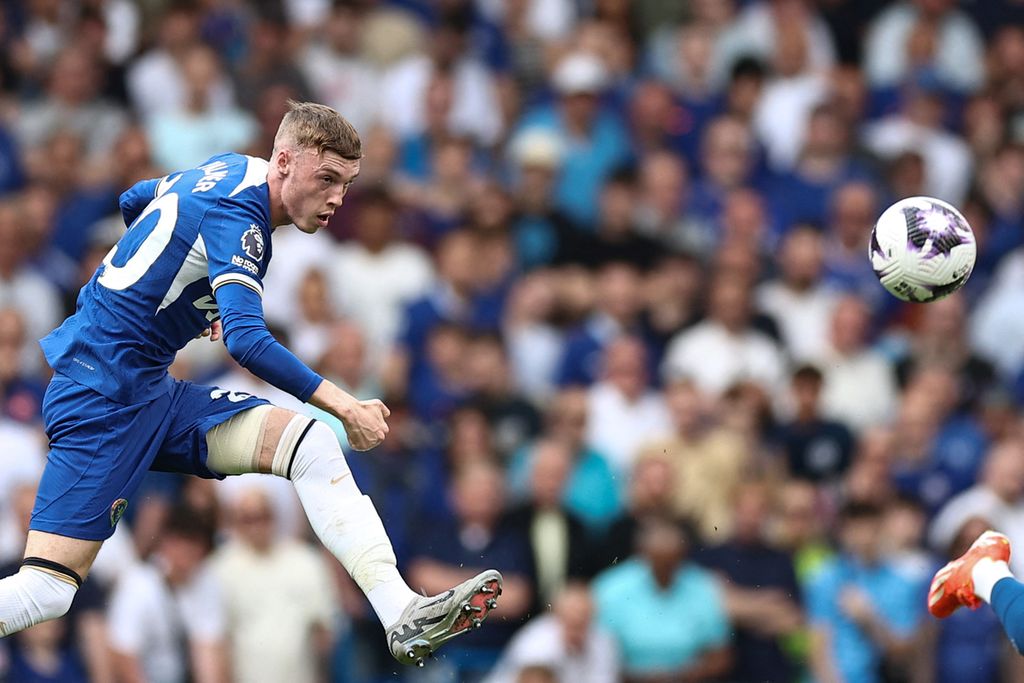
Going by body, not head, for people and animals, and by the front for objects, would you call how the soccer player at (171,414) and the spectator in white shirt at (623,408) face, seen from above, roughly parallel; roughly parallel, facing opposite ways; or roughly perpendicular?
roughly perpendicular

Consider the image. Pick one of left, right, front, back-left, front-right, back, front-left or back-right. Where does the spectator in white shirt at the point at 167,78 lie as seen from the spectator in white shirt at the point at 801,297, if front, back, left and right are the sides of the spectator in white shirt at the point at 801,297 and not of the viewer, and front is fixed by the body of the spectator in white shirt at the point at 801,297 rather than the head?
right

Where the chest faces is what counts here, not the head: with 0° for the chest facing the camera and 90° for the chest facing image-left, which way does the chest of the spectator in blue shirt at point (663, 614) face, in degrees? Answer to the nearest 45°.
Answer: approximately 0°

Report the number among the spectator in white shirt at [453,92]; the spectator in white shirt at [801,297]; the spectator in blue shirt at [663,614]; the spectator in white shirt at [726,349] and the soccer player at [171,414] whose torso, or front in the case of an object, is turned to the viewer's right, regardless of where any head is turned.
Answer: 1

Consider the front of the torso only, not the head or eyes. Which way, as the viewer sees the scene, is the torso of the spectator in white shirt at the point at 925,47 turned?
toward the camera

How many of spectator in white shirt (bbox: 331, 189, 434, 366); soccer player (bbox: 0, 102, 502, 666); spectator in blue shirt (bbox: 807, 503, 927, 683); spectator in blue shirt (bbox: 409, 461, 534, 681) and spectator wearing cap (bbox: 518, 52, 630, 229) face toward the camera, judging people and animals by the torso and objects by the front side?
4

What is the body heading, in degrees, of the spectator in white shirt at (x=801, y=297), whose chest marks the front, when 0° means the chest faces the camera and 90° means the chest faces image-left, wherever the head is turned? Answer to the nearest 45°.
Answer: approximately 0°

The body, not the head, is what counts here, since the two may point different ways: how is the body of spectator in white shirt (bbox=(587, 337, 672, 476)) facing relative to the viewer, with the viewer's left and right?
facing the viewer
